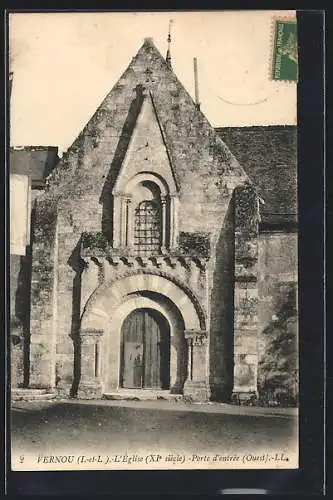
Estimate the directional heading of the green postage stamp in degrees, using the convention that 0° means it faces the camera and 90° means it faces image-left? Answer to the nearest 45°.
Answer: approximately 0°
